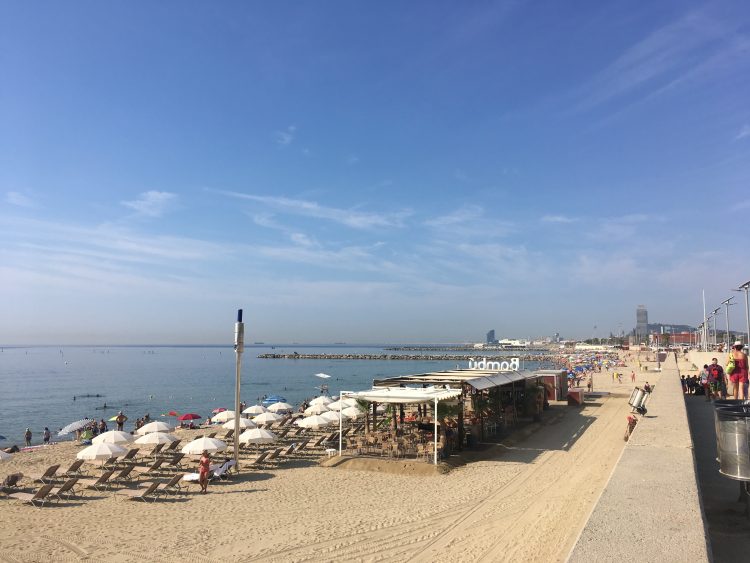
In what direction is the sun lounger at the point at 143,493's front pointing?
to the viewer's left

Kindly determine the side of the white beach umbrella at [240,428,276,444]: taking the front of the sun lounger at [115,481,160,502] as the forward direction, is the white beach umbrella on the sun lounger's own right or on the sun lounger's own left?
on the sun lounger's own right

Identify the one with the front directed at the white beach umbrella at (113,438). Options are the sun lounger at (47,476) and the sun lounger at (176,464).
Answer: the sun lounger at (176,464)

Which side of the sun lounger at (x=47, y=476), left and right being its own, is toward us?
left

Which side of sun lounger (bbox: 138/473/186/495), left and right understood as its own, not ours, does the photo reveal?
left

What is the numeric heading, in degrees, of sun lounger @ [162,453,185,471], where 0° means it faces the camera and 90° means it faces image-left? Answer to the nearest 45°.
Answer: approximately 90°

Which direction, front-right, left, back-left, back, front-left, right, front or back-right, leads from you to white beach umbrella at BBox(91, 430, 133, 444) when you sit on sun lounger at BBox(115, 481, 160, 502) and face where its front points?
right

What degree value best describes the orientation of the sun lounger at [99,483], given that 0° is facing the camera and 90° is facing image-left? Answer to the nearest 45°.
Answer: approximately 90°

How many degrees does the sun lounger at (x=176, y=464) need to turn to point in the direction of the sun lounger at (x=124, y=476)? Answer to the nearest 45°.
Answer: approximately 45° to its left

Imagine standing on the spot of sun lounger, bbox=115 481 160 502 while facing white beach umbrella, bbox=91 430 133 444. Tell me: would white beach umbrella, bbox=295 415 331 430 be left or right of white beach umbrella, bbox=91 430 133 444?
right

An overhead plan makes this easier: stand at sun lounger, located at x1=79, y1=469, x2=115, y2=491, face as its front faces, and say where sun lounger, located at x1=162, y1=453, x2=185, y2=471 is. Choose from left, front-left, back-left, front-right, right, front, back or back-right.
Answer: back-right
